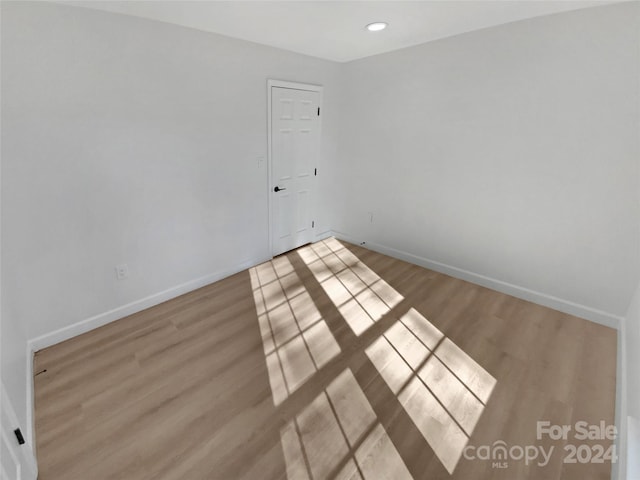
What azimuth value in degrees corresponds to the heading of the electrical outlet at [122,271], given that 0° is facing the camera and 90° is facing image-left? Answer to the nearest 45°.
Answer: approximately 0°

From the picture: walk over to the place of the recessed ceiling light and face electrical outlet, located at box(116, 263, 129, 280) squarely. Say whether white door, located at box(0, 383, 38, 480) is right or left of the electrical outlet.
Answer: left

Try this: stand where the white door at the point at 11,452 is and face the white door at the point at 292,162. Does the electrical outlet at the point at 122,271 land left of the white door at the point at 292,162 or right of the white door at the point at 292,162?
left

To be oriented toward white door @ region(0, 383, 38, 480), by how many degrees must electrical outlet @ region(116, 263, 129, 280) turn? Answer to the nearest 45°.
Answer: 0° — it already faces it

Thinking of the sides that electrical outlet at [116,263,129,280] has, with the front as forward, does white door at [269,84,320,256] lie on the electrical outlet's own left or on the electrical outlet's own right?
on the electrical outlet's own left

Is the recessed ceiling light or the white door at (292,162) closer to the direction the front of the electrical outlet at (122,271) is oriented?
the recessed ceiling light

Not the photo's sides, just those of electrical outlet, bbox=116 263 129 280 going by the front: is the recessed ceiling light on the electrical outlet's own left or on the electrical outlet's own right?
on the electrical outlet's own left
